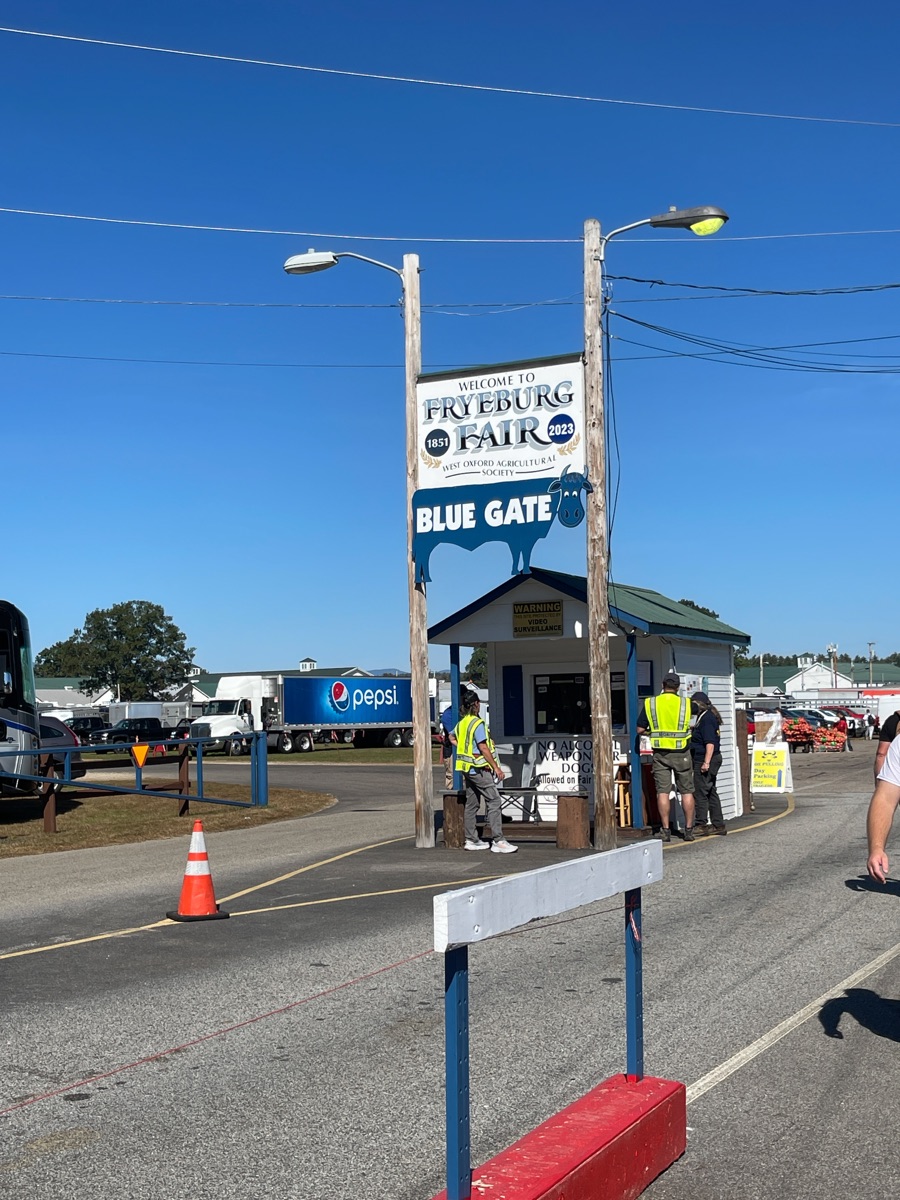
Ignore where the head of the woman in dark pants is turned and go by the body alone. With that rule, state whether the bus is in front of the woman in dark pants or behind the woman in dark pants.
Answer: in front

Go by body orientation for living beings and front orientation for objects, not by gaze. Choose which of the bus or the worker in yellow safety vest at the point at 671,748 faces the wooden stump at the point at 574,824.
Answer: the bus

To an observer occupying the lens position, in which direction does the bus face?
facing the viewer and to the right of the viewer

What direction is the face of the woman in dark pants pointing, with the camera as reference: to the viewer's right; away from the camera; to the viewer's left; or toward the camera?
to the viewer's left

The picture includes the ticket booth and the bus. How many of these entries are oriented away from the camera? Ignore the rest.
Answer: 0

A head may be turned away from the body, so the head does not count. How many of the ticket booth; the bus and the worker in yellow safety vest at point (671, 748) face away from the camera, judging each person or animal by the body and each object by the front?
1

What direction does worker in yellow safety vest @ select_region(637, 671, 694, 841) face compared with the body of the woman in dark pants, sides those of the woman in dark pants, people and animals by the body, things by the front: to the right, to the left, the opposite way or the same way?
to the right

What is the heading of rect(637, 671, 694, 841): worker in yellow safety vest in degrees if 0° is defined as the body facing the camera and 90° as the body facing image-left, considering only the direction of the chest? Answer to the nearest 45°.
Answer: approximately 180°

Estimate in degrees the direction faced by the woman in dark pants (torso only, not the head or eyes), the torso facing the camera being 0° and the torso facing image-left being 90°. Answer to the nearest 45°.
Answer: approximately 90°

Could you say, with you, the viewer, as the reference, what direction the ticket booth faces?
facing the viewer and to the left of the viewer

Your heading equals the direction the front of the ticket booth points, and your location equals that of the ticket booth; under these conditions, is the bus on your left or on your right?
on your right
